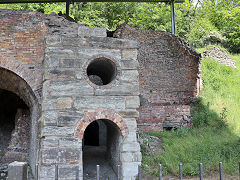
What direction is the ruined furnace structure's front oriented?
toward the camera
